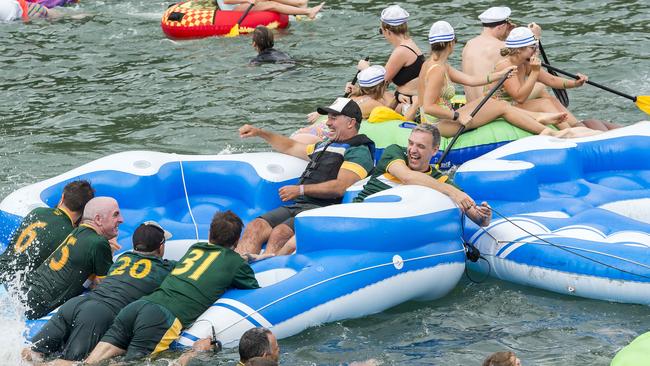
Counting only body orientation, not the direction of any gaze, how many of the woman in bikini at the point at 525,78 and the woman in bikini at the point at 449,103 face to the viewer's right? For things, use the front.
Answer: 2

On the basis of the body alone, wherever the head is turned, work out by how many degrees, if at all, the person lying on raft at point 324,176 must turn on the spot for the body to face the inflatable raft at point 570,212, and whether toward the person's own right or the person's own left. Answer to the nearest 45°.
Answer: approximately 135° to the person's own left

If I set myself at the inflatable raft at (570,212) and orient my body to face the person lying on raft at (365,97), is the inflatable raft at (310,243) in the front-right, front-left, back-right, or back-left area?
front-left

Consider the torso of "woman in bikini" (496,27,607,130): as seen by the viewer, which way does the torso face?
to the viewer's right

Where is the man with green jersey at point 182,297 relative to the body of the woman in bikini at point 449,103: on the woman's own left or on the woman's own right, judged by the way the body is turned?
on the woman's own right

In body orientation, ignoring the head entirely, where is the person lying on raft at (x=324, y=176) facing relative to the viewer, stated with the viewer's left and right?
facing the viewer and to the left of the viewer

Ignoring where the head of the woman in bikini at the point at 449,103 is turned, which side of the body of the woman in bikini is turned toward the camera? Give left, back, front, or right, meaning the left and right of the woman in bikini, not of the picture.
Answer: right

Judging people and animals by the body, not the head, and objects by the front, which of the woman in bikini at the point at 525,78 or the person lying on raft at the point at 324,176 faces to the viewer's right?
the woman in bikini

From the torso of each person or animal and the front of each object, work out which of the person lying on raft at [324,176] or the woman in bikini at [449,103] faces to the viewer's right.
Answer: the woman in bikini

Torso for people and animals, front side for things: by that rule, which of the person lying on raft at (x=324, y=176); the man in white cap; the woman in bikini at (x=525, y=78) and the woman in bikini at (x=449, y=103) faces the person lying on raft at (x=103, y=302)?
the person lying on raft at (x=324, y=176)

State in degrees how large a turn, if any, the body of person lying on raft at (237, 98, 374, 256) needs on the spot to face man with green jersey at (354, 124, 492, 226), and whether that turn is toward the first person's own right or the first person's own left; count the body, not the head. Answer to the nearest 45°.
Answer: approximately 90° to the first person's own left

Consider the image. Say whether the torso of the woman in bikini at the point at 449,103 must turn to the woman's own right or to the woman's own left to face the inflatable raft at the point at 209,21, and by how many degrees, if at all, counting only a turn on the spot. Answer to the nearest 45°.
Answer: approximately 135° to the woman's own left

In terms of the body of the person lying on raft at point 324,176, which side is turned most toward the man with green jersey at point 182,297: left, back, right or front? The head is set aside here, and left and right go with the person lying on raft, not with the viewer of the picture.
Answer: front

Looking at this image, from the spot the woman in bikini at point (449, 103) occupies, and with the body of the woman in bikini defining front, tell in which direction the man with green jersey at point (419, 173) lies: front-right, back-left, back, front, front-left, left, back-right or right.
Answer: right
